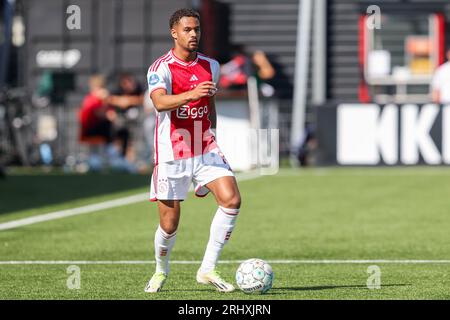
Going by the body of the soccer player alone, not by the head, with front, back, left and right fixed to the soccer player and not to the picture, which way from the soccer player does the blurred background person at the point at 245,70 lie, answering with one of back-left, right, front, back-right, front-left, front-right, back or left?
back-left

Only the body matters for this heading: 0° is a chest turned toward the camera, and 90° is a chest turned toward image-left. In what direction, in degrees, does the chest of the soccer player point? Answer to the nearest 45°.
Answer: approximately 315°
